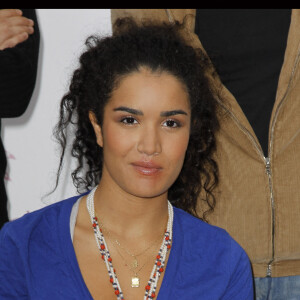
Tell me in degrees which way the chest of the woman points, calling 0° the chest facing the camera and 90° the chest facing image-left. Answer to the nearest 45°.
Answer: approximately 0°

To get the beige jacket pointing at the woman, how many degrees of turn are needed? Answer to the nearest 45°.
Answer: approximately 45° to its right

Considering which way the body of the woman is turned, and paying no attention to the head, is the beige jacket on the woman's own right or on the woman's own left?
on the woman's own left

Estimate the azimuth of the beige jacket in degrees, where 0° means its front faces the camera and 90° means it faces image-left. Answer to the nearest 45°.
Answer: approximately 0°

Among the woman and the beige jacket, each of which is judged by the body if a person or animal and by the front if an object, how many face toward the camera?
2
